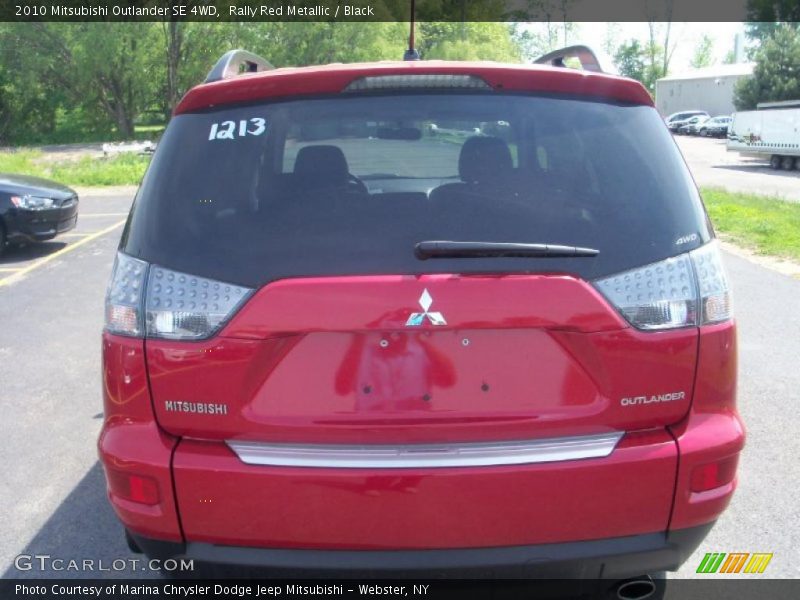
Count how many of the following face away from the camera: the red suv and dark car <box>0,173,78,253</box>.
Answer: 1

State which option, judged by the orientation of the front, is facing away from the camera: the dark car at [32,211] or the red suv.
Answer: the red suv

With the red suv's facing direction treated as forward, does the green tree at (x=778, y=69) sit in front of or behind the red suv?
in front

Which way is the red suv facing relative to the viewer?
away from the camera

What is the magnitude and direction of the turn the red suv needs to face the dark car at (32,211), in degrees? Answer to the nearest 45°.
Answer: approximately 45° to its left

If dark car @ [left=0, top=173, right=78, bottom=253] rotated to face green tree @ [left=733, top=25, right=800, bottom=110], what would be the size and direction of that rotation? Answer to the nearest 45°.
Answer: approximately 90° to its left

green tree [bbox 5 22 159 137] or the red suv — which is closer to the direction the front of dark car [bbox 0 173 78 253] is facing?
the red suv

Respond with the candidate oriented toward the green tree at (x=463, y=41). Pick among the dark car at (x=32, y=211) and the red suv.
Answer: the red suv

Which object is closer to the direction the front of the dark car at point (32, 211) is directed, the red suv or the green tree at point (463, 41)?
the red suv

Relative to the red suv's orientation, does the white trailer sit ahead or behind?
ahead

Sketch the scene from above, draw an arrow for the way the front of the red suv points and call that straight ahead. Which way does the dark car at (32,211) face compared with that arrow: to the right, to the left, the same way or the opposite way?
to the right

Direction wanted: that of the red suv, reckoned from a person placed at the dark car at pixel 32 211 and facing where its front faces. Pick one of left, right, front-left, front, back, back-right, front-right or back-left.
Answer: front-right
